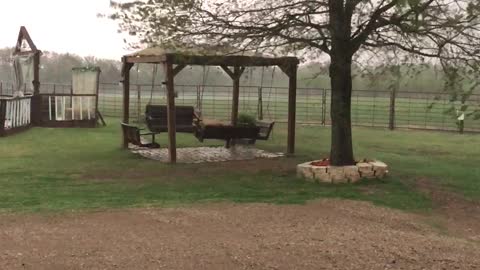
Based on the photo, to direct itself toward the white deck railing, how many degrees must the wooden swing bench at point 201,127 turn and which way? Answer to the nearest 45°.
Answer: approximately 135° to its right

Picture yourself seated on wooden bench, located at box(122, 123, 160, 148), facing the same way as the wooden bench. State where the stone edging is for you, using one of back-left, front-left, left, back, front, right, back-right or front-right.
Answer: right

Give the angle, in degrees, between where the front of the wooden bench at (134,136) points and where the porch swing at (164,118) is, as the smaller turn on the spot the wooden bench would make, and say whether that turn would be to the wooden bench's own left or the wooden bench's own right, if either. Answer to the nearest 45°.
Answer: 0° — it already faces it

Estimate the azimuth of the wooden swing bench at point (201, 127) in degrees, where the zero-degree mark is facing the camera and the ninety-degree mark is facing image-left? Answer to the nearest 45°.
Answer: approximately 0°
